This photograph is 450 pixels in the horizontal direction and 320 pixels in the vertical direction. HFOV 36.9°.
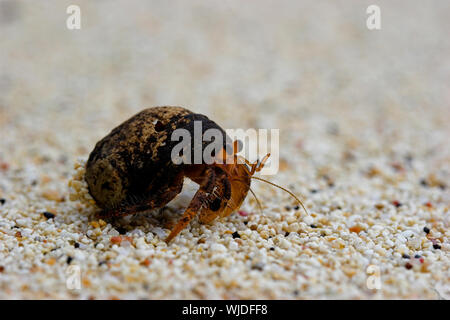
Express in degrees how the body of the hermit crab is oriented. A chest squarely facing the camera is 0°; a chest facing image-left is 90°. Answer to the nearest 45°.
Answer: approximately 270°

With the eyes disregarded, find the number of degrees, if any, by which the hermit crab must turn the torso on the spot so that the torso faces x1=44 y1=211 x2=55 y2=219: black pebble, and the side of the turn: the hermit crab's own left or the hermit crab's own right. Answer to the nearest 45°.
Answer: approximately 135° to the hermit crab's own left
